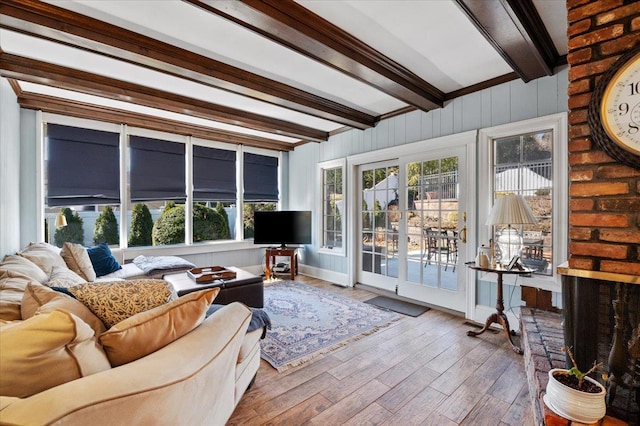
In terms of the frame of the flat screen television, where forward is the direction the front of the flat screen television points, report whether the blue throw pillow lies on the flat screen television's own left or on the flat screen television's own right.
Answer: on the flat screen television's own right

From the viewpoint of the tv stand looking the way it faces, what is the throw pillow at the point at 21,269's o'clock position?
The throw pillow is roughly at 1 o'clock from the tv stand.

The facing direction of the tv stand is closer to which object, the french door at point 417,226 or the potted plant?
the potted plant

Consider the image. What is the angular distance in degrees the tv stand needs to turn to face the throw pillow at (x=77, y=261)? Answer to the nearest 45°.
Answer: approximately 45° to its right

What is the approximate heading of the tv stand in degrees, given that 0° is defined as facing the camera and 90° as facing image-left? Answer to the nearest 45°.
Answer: approximately 0°

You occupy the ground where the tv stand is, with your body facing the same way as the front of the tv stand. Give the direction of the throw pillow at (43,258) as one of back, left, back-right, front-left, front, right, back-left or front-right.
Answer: front-right

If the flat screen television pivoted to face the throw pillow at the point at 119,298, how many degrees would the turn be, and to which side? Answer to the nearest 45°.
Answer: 0° — it already faces it

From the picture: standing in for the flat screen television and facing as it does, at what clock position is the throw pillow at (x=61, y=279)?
The throw pillow is roughly at 1 o'clock from the flat screen television.

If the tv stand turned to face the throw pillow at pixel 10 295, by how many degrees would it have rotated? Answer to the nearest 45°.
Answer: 0° — it already faces it

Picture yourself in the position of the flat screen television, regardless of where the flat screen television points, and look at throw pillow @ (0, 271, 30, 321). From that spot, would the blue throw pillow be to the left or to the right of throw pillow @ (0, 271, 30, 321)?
right

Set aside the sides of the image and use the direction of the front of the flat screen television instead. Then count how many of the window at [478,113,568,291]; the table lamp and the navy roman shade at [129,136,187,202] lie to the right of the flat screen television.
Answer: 1

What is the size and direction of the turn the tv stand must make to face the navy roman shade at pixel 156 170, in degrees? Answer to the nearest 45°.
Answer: approximately 90° to its right
